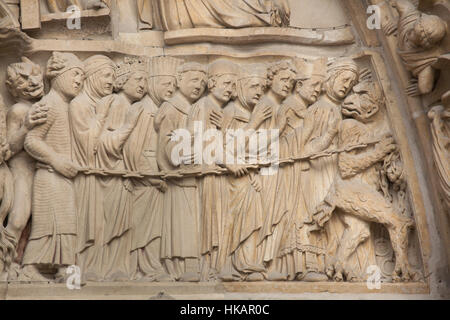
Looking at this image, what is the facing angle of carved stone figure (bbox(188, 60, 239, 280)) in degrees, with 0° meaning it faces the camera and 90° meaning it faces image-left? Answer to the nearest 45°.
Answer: approximately 315°

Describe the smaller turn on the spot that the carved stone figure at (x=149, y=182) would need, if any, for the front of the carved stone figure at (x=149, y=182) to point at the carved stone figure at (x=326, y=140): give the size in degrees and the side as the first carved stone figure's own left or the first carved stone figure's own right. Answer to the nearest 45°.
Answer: approximately 45° to the first carved stone figure's own left

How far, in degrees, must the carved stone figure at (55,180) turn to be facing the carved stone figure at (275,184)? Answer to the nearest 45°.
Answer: approximately 45° to its left

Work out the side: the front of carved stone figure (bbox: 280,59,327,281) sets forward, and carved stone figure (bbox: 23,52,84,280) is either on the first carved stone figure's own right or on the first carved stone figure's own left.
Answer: on the first carved stone figure's own right

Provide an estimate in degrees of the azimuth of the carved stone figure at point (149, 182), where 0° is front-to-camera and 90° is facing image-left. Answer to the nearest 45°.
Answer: approximately 315°

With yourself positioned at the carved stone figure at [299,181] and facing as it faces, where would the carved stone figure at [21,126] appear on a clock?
the carved stone figure at [21,126] is roughly at 4 o'clock from the carved stone figure at [299,181].

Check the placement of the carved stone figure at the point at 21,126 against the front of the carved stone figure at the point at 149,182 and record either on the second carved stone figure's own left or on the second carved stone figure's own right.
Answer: on the second carved stone figure's own right

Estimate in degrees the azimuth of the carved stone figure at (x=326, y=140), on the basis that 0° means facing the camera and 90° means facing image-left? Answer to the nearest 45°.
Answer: approximately 315°
